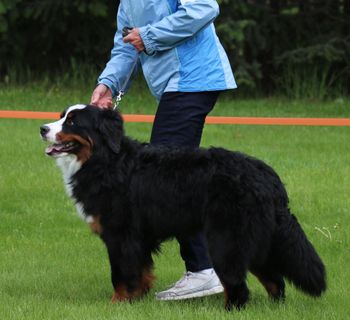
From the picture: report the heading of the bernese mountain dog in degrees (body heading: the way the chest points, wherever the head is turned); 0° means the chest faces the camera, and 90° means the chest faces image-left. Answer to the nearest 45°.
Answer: approximately 90°
